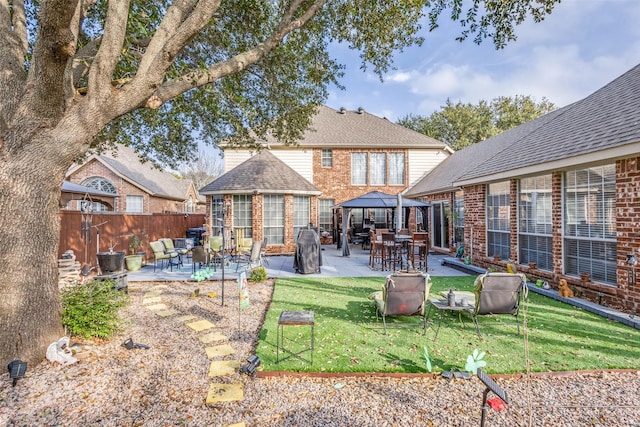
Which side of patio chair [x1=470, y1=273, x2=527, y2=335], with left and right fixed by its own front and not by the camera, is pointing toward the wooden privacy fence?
left

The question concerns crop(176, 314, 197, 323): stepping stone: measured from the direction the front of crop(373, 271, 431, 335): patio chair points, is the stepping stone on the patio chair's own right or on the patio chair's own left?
on the patio chair's own left

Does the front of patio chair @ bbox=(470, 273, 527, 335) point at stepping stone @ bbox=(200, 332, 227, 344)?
no

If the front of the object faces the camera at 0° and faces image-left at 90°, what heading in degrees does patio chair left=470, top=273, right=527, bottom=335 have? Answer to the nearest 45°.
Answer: approximately 180°

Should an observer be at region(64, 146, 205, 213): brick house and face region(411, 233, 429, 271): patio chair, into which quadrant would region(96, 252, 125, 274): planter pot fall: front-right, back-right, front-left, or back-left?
front-right

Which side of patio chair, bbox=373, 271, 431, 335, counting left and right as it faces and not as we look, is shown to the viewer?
back

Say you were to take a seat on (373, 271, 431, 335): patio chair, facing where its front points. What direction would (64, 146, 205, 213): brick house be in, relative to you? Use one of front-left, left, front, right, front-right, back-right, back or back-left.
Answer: front-left

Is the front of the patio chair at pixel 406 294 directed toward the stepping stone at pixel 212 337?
no

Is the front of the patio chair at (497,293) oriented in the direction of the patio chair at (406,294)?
no

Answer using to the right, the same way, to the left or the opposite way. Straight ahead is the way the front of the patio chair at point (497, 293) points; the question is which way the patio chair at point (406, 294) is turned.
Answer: the same way

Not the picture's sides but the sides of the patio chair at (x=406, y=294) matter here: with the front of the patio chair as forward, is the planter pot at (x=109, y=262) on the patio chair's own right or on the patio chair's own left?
on the patio chair's own left

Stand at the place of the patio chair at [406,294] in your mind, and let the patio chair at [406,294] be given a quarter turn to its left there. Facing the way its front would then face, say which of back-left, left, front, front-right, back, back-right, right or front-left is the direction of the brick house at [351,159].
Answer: right

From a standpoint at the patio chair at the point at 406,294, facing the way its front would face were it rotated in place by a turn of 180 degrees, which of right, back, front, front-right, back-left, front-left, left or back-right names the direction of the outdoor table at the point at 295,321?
front-right
